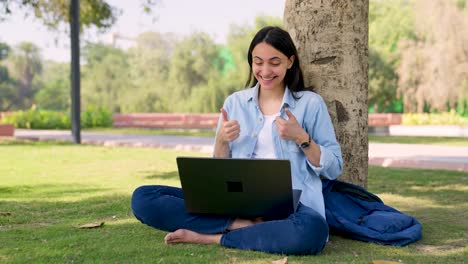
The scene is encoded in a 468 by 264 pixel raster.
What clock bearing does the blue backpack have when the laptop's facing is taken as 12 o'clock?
The blue backpack is roughly at 2 o'clock from the laptop.

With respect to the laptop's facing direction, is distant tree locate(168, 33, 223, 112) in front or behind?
in front

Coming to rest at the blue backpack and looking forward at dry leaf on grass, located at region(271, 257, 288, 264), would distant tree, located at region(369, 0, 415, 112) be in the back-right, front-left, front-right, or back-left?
back-right

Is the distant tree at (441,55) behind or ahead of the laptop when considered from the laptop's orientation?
ahead

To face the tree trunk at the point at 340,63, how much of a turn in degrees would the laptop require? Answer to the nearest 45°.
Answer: approximately 45° to its right

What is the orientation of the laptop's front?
away from the camera

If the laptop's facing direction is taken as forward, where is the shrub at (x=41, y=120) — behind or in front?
in front
